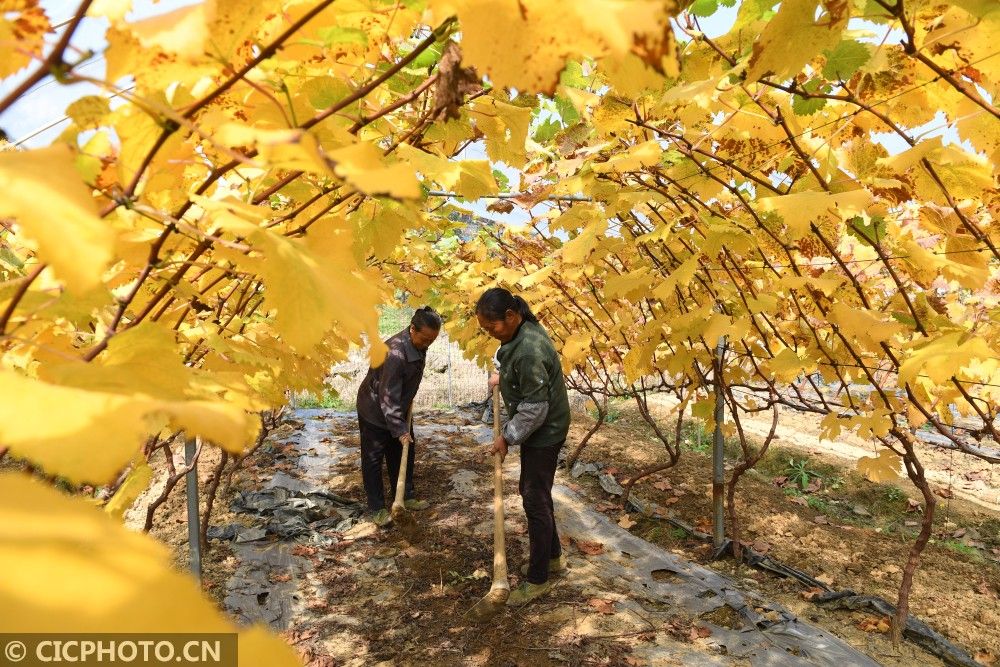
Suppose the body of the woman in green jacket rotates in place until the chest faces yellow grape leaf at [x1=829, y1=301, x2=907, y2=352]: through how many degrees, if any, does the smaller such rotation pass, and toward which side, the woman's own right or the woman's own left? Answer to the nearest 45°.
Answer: approximately 135° to the woman's own left

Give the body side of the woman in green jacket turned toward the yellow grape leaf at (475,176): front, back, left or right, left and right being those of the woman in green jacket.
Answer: left

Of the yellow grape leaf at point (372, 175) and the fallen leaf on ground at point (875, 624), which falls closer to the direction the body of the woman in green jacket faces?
the yellow grape leaf

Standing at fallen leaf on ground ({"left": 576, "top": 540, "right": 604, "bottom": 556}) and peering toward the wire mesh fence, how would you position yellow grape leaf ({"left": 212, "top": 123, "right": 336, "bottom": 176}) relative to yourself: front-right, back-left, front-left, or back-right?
back-left

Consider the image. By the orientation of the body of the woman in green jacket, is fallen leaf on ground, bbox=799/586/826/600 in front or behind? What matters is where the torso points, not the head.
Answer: behind

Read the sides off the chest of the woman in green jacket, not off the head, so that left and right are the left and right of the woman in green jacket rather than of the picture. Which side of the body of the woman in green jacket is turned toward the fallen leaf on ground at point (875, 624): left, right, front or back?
back

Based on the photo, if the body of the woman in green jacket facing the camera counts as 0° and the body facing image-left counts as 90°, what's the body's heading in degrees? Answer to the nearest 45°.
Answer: approximately 90°

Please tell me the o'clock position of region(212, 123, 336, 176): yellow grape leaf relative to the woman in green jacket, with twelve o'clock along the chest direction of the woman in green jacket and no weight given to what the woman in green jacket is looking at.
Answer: The yellow grape leaf is roughly at 9 o'clock from the woman in green jacket.
